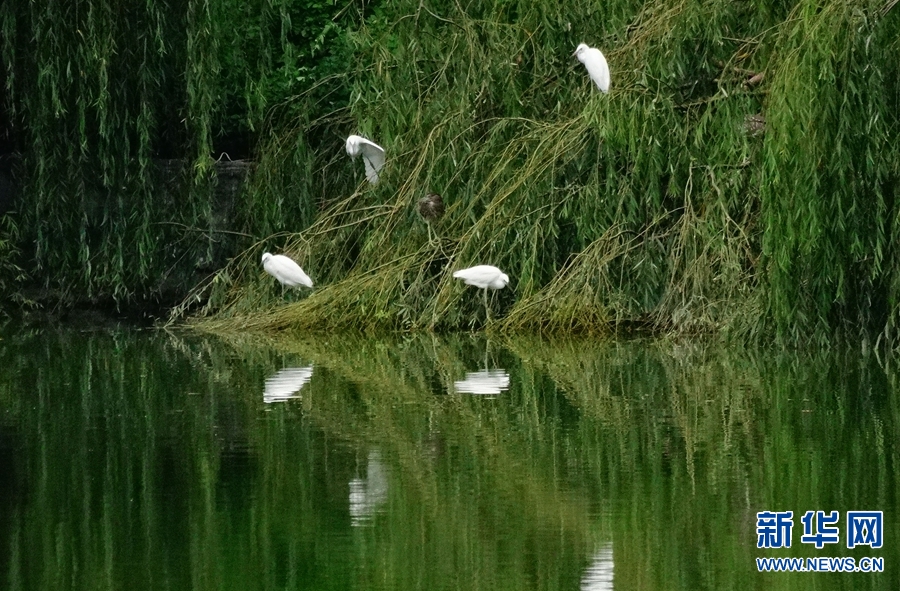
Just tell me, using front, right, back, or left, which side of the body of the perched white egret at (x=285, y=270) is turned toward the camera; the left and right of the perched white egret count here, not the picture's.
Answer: left

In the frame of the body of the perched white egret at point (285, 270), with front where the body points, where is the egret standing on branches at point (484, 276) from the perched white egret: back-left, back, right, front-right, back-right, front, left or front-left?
back-left

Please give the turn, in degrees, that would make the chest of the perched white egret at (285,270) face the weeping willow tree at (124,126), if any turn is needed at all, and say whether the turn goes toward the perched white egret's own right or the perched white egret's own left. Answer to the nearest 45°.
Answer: approximately 45° to the perched white egret's own right

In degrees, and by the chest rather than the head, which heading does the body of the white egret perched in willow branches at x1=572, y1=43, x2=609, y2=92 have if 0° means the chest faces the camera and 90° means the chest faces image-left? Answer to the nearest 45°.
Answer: approximately 90°

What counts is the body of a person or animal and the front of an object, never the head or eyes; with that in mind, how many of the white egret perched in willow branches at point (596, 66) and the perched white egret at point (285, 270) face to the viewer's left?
2
